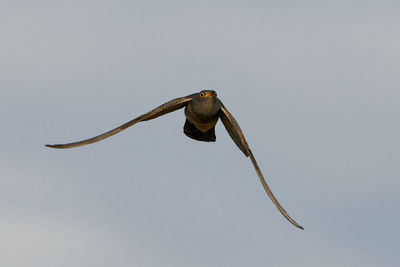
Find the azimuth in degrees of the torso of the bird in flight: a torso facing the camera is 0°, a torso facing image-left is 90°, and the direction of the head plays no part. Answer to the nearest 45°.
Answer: approximately 0°
